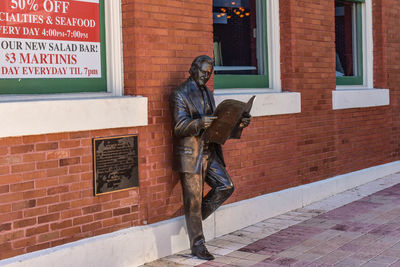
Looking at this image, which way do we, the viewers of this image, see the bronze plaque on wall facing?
facing the viewer and to the right of the viewer

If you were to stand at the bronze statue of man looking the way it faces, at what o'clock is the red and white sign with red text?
The red and white sign with red text is roughly at 4 o'clock from the bronze statue of man.

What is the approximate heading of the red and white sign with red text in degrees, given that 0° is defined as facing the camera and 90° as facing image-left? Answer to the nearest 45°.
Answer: approximately 315°

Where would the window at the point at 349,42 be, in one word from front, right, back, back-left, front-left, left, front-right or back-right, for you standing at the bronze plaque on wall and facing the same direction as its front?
left

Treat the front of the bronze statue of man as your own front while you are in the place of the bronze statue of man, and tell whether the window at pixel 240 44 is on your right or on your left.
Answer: on your left

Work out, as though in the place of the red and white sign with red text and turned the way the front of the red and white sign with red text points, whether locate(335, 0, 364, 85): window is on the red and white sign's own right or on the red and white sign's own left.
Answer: on the red and white sign's own left

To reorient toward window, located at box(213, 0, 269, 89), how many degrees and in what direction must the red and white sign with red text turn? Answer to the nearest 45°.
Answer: approximately 90° to its left

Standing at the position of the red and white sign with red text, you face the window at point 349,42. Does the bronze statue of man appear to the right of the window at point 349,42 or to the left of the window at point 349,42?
right

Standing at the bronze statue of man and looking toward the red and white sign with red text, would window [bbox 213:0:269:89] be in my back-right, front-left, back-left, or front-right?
back-right
